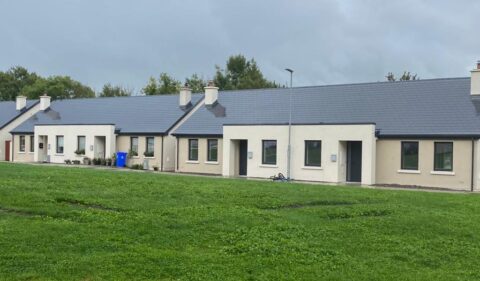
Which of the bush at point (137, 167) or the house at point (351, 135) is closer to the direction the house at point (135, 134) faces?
the bush

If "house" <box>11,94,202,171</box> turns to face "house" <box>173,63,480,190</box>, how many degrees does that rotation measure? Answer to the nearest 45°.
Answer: approximately 90° to its left

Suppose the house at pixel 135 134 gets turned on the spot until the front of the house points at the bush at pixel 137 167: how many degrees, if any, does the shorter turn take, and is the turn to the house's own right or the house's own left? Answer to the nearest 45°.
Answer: approximately 45° to the house's own left

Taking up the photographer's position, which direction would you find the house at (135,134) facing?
facing the viewer and to the left of the viewer
